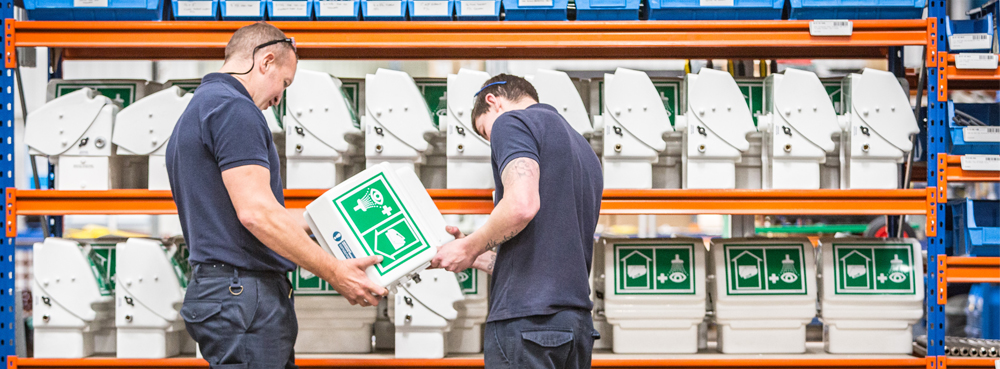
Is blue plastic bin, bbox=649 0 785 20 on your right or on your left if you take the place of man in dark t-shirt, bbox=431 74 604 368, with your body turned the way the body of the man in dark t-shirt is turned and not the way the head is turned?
on your right

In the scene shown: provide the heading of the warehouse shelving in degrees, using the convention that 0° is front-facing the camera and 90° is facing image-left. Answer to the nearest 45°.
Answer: approximately 0°

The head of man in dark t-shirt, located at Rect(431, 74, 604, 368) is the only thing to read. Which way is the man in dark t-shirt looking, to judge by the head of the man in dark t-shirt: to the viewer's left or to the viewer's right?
to the viewer's left

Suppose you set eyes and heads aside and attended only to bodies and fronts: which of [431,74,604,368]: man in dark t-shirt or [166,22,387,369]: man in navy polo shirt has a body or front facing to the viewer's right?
the man in navy polo shirt

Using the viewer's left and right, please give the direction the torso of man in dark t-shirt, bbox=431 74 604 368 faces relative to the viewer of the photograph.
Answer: facing away from the viewer and to the left of the viewer

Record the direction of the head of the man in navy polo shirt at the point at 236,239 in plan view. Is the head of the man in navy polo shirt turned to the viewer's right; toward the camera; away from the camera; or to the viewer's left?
to the viewer's right

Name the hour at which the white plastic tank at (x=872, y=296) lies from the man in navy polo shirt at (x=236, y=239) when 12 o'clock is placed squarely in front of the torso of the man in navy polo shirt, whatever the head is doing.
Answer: The white plastic tank is roughly at 12 o'clock from the man in navy polo shirt.

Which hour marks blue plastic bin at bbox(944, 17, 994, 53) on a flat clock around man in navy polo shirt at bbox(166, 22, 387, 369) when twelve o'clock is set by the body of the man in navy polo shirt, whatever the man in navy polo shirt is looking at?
The blue plastic bin is roughly at 12 o'clock from the man in navy polo shirt.

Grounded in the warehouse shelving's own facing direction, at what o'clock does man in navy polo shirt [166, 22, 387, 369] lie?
The man in navy polo shirt is roughly at 2 o'clock from the warehouse shelving.

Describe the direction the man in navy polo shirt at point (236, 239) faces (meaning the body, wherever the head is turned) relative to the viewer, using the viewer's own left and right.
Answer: facing to the right of the viewer

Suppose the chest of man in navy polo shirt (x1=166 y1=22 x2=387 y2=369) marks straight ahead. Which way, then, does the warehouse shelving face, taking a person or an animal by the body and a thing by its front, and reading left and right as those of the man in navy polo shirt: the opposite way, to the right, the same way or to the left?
to the right
